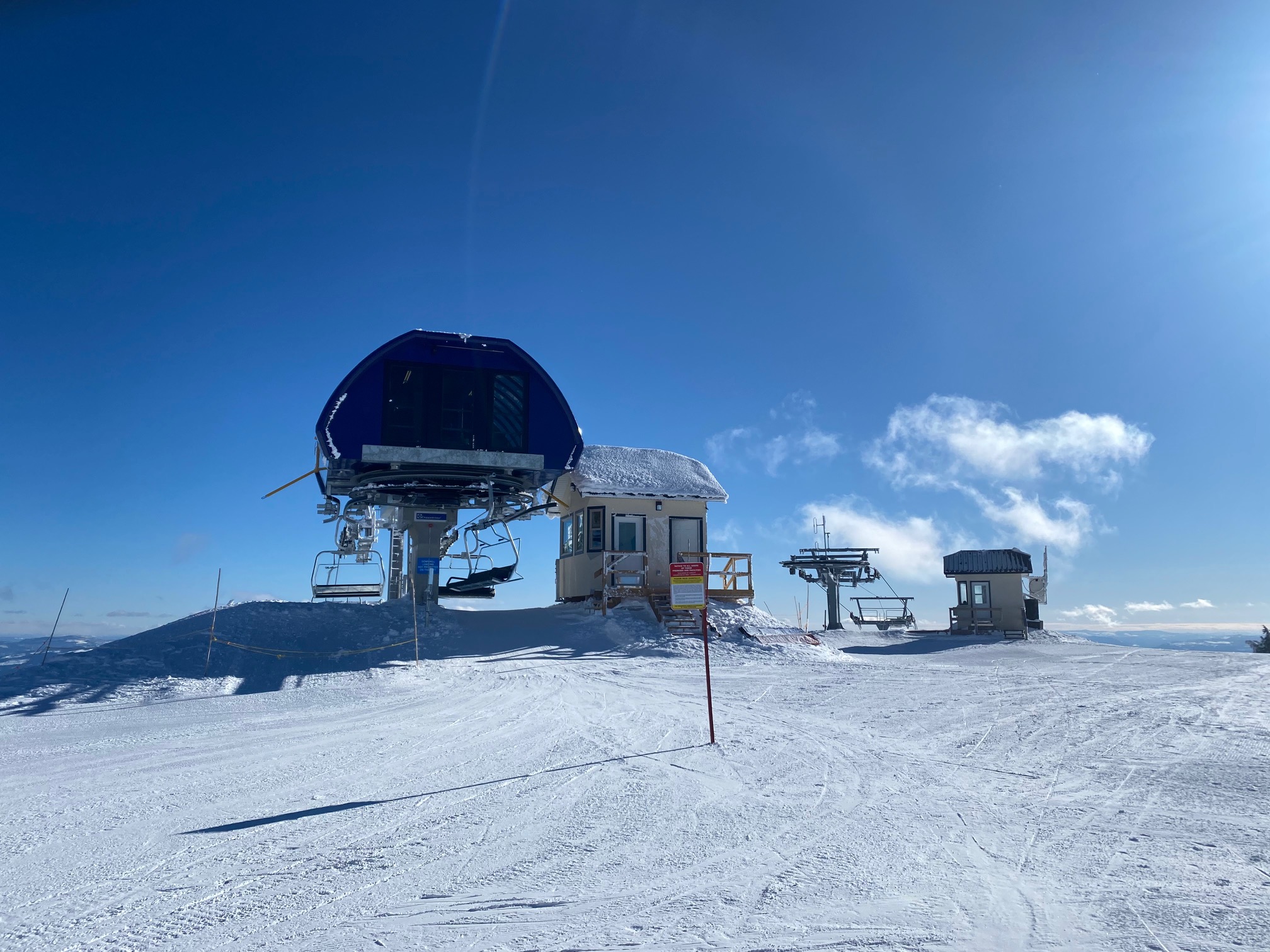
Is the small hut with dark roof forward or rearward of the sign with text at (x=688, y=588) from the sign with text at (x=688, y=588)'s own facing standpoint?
rearward

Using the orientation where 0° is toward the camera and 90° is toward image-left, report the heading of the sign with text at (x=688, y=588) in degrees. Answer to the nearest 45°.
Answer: approximately 0°

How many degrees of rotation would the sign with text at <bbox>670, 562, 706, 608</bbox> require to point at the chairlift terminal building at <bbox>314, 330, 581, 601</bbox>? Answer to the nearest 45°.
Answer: approximately 135° to its right

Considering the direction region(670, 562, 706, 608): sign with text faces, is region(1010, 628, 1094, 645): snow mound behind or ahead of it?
behind
